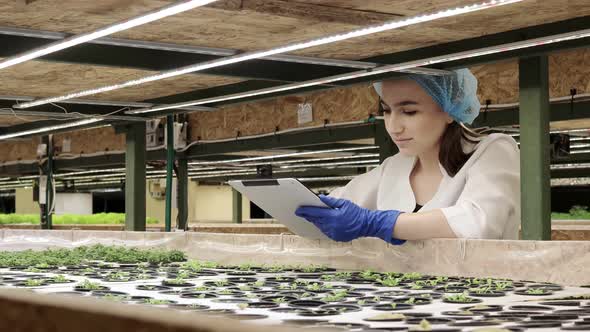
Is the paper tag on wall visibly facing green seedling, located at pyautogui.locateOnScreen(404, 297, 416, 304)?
yes

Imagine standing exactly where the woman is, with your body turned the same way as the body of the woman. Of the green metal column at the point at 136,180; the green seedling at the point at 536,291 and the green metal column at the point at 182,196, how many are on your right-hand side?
2

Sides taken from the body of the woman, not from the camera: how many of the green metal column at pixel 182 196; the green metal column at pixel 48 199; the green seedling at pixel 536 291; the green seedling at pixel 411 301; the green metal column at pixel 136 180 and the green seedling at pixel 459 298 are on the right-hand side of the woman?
3

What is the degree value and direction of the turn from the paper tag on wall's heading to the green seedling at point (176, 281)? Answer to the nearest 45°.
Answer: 0° — it already faces it

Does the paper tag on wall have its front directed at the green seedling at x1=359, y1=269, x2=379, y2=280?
yes

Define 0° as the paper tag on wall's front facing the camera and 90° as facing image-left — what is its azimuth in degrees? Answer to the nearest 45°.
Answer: approximately 0°

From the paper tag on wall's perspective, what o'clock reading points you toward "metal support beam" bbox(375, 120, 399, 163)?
The metal support beam is roughly at 10 o'clock from the paper tag on wall.

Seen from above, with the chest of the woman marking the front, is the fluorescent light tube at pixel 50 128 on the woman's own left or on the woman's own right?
on the woman's own right

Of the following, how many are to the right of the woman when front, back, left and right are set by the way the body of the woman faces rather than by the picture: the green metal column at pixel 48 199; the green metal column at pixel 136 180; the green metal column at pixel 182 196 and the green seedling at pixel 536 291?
3

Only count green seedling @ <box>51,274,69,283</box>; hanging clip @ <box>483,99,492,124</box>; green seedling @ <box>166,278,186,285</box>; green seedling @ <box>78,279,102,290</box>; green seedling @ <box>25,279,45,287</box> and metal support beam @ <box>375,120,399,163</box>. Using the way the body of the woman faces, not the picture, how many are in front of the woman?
4

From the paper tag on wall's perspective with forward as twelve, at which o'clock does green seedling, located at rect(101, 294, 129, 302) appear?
The green seedling is roughly at 12 o'clock from the paper tag on wall.

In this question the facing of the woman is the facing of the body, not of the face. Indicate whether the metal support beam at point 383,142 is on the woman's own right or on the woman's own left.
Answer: on the woman's own right

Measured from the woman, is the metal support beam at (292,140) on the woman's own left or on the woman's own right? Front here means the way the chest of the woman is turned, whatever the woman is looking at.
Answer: on the woman's own right

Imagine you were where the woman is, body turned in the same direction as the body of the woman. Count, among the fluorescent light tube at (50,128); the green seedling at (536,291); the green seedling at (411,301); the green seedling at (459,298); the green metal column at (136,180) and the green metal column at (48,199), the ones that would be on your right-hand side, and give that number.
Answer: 3
